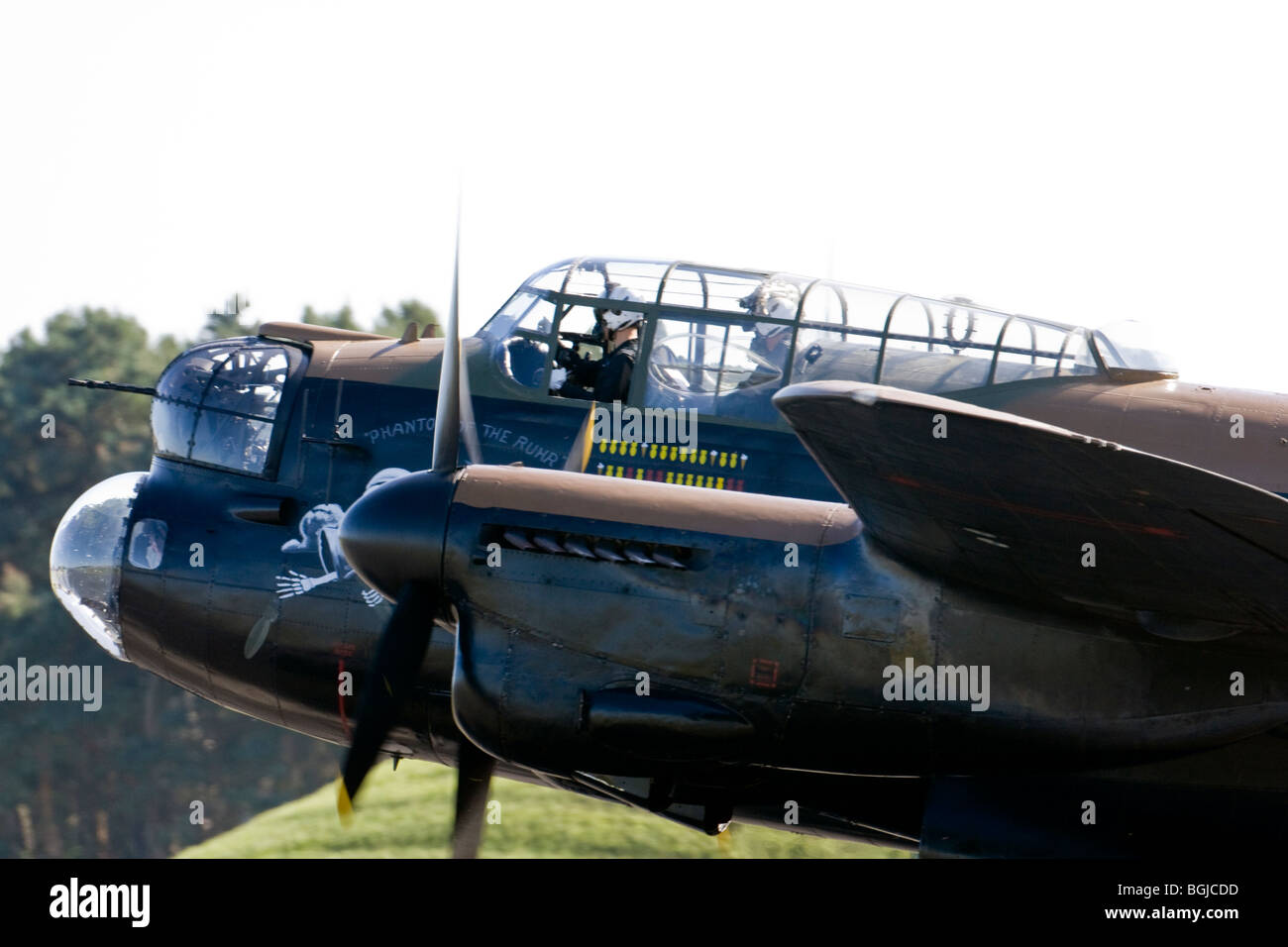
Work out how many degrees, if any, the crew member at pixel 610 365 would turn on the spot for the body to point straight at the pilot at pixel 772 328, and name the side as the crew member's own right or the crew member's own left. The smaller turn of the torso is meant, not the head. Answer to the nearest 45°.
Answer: approximately 180°

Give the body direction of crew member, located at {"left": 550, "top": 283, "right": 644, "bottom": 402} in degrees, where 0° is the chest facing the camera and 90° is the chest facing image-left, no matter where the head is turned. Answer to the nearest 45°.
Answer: approximately 90°

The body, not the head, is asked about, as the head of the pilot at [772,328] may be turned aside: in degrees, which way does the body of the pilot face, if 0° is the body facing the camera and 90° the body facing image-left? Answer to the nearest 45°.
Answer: approximately 90°

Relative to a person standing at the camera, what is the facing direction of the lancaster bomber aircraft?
facing to the left of the viewer

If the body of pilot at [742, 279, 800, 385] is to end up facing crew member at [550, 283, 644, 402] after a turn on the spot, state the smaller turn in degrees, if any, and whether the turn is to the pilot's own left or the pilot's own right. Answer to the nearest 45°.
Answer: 0° — they already face them

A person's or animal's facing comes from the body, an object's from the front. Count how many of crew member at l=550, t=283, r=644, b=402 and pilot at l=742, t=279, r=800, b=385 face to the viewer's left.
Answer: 2
